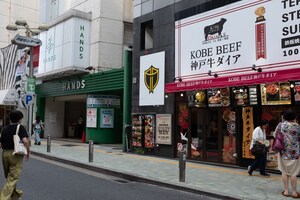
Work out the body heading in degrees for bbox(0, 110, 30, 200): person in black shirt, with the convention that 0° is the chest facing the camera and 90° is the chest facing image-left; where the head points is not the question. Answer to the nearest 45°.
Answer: approximately 225°

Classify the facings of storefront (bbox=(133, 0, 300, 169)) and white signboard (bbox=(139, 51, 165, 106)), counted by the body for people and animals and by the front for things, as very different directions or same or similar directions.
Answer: same or similar directions

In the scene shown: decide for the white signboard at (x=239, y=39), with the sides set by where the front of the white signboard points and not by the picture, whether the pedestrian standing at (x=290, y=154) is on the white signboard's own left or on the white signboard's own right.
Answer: on the white signboard's own left

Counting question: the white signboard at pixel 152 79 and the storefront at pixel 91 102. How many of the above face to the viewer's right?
0

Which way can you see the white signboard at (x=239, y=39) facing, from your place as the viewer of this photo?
facing the viewer and to the left of the viewer
